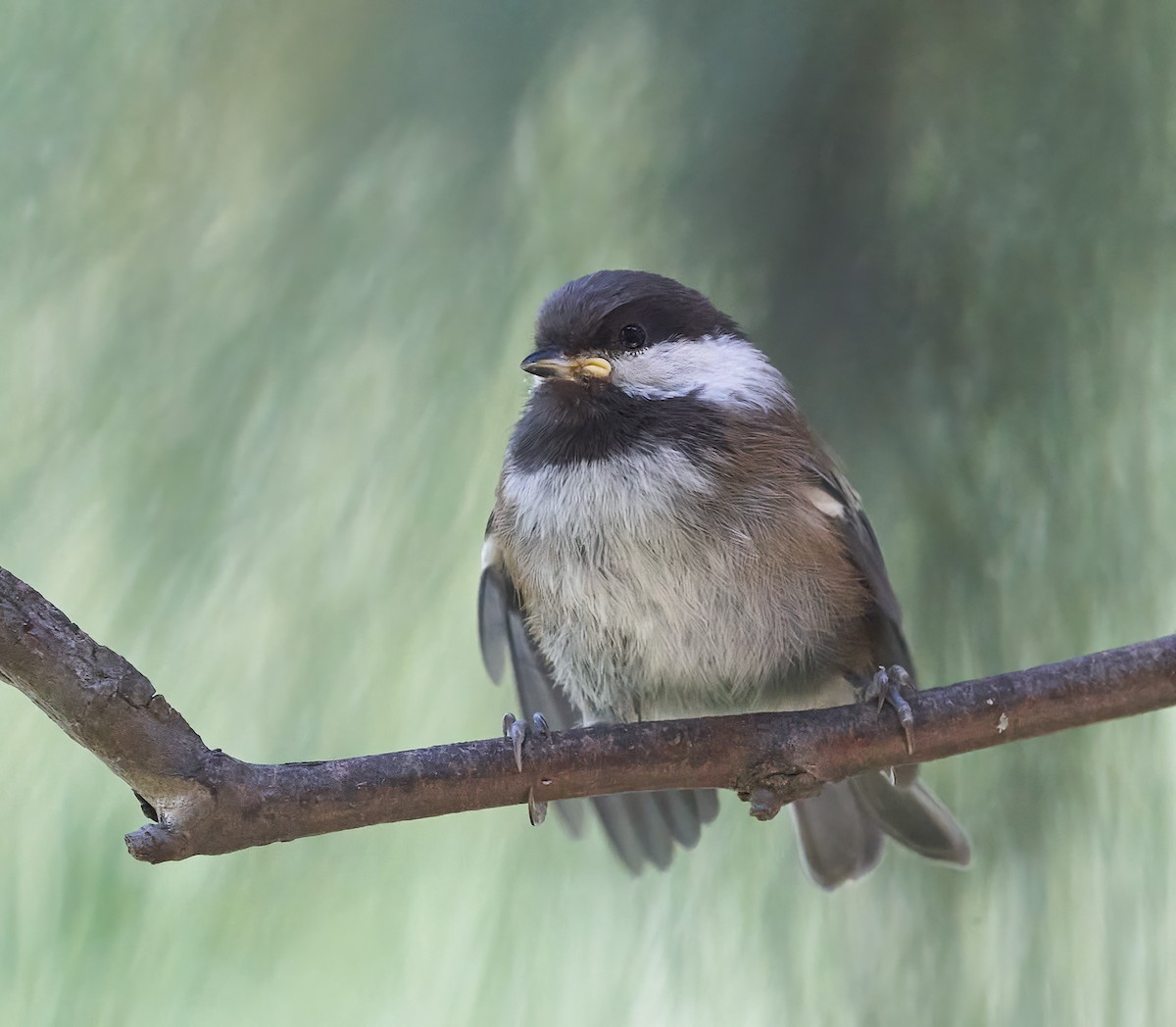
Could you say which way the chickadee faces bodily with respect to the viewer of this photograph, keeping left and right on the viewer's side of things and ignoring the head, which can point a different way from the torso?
facing the viewer and to the left of the viewer
